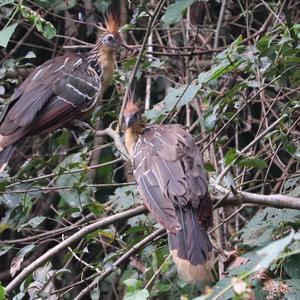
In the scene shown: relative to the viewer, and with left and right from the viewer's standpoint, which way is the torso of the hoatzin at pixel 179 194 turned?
facing away from the viewer and to the left of the viewer

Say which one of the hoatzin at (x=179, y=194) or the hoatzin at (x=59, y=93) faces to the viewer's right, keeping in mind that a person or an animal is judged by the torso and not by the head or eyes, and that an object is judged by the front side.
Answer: the hoatzin at (x=59, y=93)

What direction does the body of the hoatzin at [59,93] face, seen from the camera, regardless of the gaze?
to the viewer's right

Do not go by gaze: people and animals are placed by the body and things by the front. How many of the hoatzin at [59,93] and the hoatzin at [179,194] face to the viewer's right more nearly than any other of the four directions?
1
